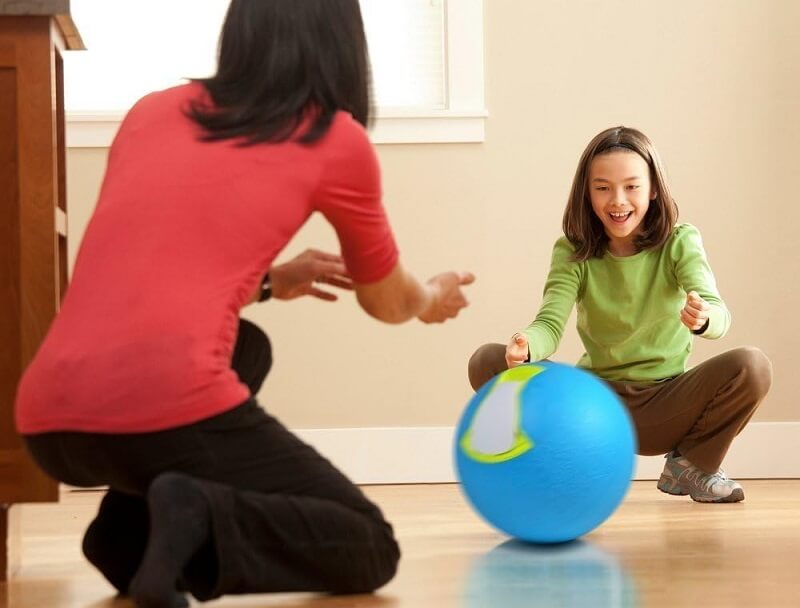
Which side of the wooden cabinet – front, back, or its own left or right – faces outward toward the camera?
right

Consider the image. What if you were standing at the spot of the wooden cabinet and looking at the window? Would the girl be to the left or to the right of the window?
right

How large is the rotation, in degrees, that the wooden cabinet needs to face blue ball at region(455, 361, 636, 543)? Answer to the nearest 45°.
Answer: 0° — it already faces it

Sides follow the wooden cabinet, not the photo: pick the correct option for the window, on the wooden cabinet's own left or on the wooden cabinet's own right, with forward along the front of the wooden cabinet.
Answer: on the wooden cabinet's own left

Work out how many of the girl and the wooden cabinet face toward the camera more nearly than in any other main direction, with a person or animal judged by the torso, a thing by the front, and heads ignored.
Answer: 1
